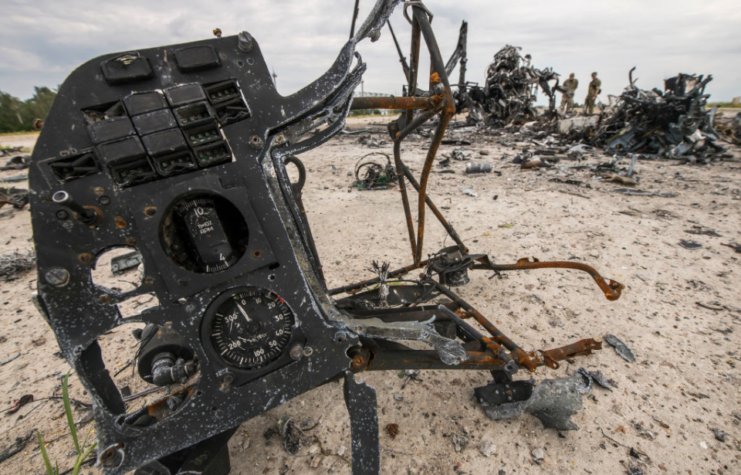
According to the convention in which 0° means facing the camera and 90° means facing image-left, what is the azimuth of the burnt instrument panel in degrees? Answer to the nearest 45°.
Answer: approximately 0°

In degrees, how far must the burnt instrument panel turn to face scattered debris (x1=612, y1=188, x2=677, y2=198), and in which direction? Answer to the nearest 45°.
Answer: approximately 90° to its left

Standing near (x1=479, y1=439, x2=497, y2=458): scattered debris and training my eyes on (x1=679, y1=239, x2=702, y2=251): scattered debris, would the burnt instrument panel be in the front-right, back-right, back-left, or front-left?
back-left

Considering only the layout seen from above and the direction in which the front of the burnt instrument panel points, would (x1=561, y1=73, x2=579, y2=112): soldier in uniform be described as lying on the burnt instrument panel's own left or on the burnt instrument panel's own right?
on the burnt instrument panel's own left

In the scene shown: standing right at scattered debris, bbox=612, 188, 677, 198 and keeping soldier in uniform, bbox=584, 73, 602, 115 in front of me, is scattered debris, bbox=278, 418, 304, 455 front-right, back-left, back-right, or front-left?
back-left

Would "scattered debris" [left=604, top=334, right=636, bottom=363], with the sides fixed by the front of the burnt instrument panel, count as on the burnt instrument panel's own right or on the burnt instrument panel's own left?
on the burnt instrument panel's own left

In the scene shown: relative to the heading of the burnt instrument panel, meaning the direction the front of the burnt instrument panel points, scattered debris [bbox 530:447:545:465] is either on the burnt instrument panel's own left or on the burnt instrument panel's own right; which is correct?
on the burnt instrument panel's own left

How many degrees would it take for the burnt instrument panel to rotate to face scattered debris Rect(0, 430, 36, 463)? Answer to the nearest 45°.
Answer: approximately 135° to its right

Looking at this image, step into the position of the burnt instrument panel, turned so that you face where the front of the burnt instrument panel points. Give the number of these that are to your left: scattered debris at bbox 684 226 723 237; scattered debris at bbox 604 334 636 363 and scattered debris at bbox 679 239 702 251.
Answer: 3

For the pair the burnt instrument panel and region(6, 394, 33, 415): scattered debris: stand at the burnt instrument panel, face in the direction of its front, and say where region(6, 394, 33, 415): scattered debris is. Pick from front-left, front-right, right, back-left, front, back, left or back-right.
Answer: back-right

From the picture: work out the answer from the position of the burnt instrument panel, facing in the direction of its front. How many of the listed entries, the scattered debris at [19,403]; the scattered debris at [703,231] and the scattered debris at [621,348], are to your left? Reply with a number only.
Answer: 2

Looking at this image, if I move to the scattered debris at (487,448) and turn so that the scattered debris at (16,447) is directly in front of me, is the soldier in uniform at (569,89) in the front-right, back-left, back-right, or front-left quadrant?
back-right

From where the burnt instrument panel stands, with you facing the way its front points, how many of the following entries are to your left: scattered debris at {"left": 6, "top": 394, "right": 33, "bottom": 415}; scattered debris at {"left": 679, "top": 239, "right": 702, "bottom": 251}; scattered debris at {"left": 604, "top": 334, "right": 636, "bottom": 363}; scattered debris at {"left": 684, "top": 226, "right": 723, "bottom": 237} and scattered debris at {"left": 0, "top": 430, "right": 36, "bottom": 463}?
3
